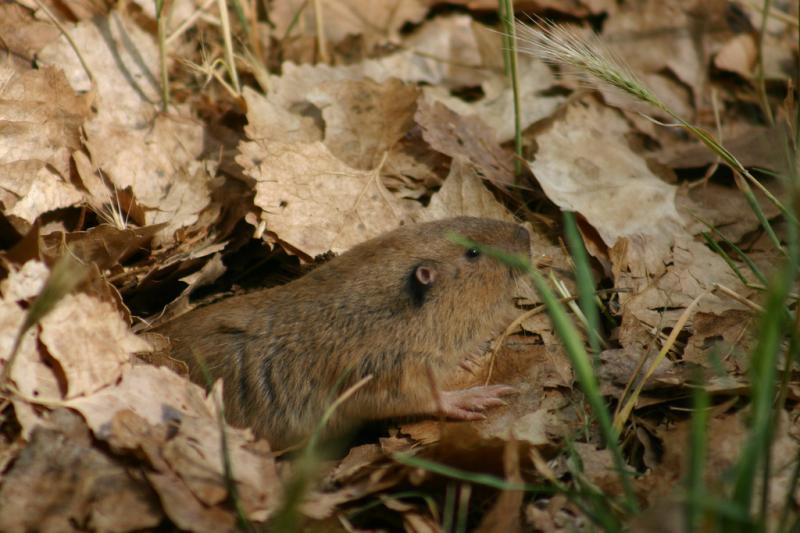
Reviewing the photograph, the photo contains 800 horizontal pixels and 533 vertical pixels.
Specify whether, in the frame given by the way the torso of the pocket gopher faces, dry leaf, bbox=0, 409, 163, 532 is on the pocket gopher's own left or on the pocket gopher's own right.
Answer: on the pocket gopher's own right

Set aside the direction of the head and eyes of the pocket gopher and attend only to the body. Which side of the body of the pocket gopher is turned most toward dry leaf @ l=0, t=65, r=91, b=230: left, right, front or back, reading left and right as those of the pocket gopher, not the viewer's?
back

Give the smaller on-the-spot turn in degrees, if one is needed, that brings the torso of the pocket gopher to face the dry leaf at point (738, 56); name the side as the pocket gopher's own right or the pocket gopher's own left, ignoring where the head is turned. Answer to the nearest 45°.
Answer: approximately 45° to the pocket gopher's own left

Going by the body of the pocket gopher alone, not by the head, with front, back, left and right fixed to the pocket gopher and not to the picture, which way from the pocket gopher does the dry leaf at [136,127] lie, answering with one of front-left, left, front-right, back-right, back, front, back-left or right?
back-left

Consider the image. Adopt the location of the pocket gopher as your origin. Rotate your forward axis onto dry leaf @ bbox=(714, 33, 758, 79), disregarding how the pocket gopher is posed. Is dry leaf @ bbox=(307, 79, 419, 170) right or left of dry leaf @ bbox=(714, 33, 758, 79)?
left

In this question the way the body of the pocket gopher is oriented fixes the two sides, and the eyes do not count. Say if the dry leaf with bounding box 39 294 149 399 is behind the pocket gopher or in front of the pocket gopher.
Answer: behind

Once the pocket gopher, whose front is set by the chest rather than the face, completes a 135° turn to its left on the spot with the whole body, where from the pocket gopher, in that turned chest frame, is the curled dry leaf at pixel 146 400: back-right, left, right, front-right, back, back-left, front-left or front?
left

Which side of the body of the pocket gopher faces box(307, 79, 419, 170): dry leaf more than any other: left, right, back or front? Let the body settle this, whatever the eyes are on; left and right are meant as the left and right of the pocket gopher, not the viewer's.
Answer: left

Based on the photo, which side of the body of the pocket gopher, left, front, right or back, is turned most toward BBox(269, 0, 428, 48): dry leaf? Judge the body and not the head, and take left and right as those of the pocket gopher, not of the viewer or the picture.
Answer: left

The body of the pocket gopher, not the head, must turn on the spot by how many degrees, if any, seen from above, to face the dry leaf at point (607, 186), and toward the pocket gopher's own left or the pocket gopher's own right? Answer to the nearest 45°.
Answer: approximately 45° to the pocket gopher's own left

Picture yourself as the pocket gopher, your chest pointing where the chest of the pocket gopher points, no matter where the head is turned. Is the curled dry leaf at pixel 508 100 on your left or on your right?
on your left

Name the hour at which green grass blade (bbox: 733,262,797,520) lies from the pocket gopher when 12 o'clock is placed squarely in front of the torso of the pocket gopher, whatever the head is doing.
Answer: The green grass blade is roughly at 2 o'clock from the pocket gopher.

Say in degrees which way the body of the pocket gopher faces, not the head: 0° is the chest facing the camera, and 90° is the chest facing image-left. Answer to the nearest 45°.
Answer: approximately 270°
